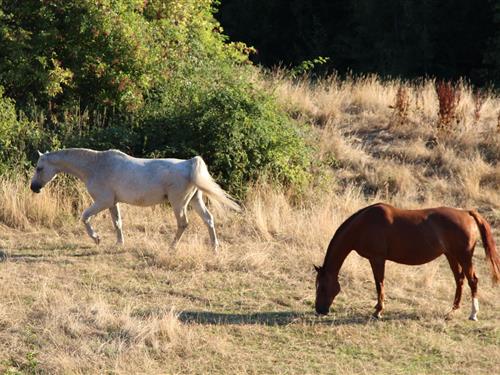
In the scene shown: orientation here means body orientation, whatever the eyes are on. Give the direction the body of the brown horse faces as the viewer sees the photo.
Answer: to the viewer's left

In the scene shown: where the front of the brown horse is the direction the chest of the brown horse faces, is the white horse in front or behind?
in front

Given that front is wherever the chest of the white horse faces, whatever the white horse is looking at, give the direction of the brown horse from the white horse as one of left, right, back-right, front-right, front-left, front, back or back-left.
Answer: back-left

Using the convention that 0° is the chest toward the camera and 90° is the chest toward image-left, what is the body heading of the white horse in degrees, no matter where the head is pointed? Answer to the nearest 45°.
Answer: approximately 90°

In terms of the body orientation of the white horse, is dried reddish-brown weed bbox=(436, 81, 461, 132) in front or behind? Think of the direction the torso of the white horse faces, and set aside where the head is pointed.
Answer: behind

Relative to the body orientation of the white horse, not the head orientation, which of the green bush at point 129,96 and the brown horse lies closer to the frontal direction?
the green bush

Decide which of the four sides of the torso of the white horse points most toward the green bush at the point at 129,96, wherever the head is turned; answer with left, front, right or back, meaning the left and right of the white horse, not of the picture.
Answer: right

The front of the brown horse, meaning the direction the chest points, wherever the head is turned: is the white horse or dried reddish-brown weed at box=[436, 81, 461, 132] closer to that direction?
the white horse

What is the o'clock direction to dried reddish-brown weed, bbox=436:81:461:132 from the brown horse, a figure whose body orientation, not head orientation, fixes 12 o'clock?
The dried reddish-brown weed is roughly at 3 o'clock from the brown horse.

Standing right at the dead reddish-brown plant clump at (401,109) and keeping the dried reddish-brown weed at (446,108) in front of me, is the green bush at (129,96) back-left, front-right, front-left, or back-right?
back-right

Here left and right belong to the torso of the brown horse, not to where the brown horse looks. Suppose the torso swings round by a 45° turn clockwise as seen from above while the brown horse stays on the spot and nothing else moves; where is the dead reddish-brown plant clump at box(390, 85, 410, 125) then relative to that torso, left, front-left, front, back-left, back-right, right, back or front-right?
front-right

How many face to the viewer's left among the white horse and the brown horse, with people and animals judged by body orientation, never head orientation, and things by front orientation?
2
